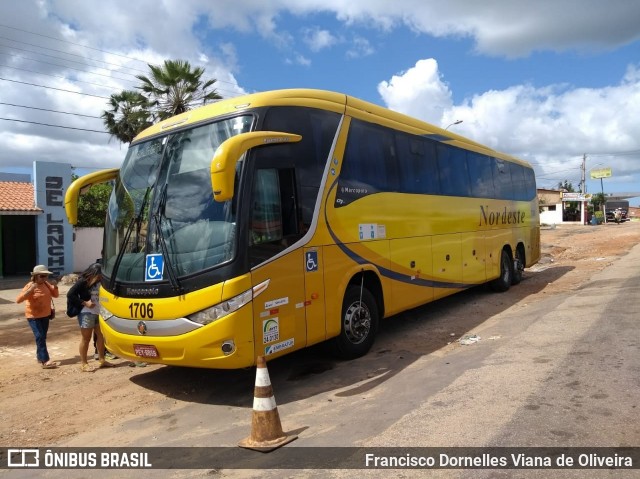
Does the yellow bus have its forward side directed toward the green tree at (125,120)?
no

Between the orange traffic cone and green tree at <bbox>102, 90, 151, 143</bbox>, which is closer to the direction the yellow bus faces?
the orange traffic cone

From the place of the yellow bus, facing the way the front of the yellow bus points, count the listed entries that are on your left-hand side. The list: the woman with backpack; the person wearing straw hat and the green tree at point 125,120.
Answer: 0

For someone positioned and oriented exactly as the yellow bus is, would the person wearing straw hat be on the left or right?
on its right

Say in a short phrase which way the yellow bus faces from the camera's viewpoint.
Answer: facing the viewer and to the left of the viewer

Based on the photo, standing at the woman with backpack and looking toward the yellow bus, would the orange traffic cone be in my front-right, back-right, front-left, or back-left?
front-right

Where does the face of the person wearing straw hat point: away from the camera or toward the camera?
toward the camera
